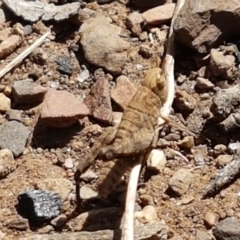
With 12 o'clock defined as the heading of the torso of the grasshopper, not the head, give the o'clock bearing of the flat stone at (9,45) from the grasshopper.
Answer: The flat stone is roughly at 9 o'clock from the grasshopper.

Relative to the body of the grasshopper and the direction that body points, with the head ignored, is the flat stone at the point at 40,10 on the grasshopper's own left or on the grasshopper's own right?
on the grasshopper's own left

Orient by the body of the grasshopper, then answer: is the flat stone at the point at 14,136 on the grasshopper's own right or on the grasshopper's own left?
on the grasshopper's own left

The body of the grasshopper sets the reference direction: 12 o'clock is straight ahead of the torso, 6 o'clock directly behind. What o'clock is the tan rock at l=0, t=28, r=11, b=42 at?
The tan rock is roughly at 9 o'clock from the grasshopper.

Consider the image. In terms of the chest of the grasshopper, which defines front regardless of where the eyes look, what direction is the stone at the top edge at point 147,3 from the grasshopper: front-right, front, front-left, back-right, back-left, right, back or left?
front-left

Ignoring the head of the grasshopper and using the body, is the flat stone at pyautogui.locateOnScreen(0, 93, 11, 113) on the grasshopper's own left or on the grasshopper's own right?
on the grasshopper's own left

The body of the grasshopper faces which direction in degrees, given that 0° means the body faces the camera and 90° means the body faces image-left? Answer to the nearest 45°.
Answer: approximately 225°

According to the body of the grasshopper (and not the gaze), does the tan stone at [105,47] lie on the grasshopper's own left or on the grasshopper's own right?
on the grasshopper's own left

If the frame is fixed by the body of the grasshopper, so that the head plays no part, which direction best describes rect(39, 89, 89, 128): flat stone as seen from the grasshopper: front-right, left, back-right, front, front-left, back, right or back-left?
left

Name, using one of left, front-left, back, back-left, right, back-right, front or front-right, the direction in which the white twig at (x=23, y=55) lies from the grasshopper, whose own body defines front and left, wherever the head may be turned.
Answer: left
